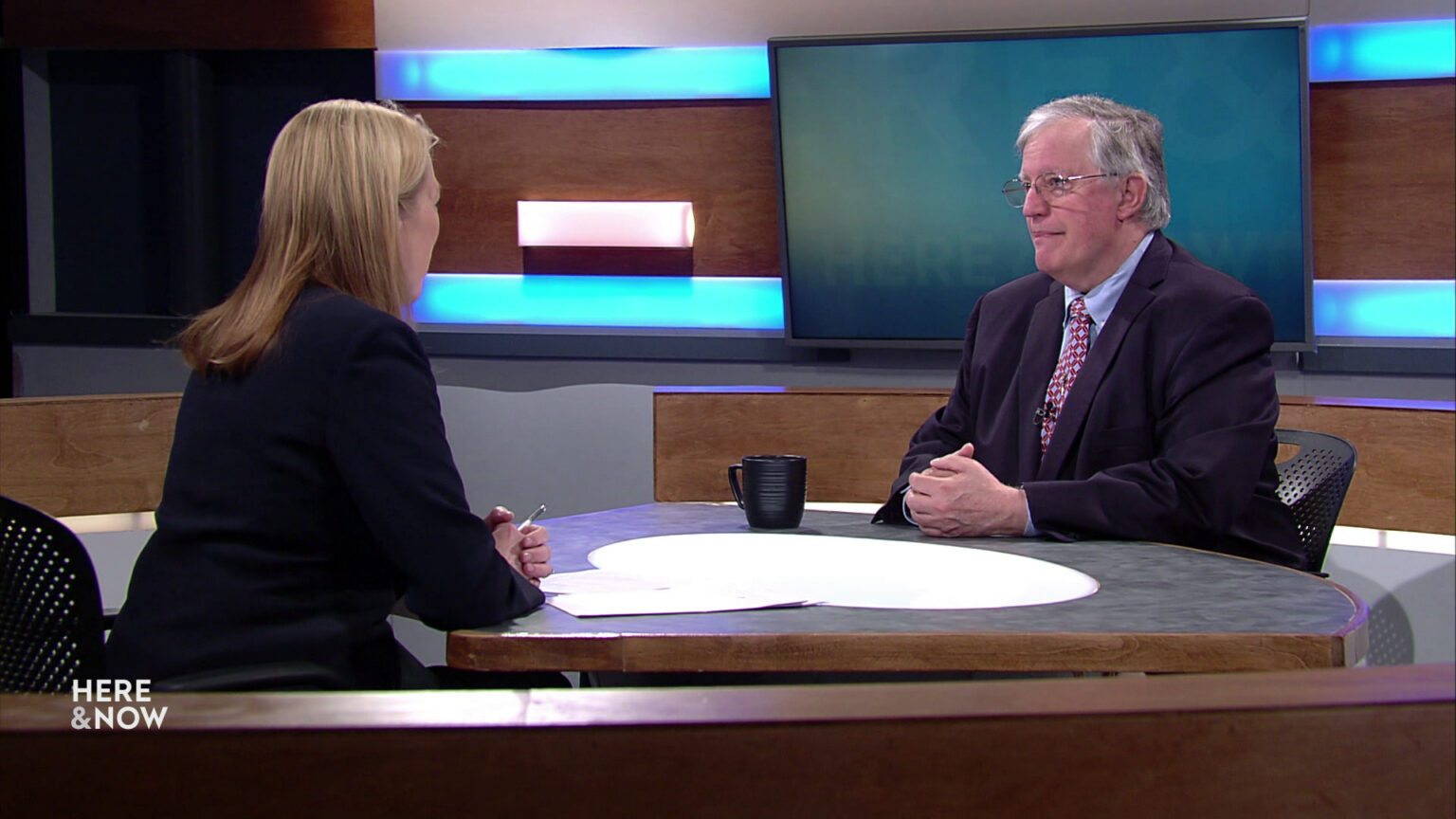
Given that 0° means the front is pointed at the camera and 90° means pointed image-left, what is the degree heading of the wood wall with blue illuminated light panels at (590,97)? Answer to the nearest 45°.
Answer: approximately 0°

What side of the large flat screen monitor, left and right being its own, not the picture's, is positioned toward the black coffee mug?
front

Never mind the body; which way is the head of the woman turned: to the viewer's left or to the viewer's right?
to the viewer's right

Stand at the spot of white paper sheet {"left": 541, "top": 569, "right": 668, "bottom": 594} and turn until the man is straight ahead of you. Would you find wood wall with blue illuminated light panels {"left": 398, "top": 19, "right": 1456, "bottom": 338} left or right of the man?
left

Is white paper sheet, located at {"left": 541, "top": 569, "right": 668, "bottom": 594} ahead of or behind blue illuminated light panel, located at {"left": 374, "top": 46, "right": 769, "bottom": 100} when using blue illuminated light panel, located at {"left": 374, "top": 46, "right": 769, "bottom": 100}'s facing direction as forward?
ahead

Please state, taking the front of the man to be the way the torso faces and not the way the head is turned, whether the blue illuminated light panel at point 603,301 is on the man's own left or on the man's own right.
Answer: on the man's own right

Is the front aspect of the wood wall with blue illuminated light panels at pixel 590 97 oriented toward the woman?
yes

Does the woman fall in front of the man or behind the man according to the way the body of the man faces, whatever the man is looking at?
in front

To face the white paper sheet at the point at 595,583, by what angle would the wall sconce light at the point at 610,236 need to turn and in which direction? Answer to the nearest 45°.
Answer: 0° — it already faces it

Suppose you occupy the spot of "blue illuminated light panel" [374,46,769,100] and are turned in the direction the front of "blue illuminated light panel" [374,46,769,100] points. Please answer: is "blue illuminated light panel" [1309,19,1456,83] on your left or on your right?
on your left

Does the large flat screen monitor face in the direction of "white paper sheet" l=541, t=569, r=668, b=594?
yes

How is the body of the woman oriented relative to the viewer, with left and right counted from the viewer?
facing away from the viewer and to the right of the viewer
